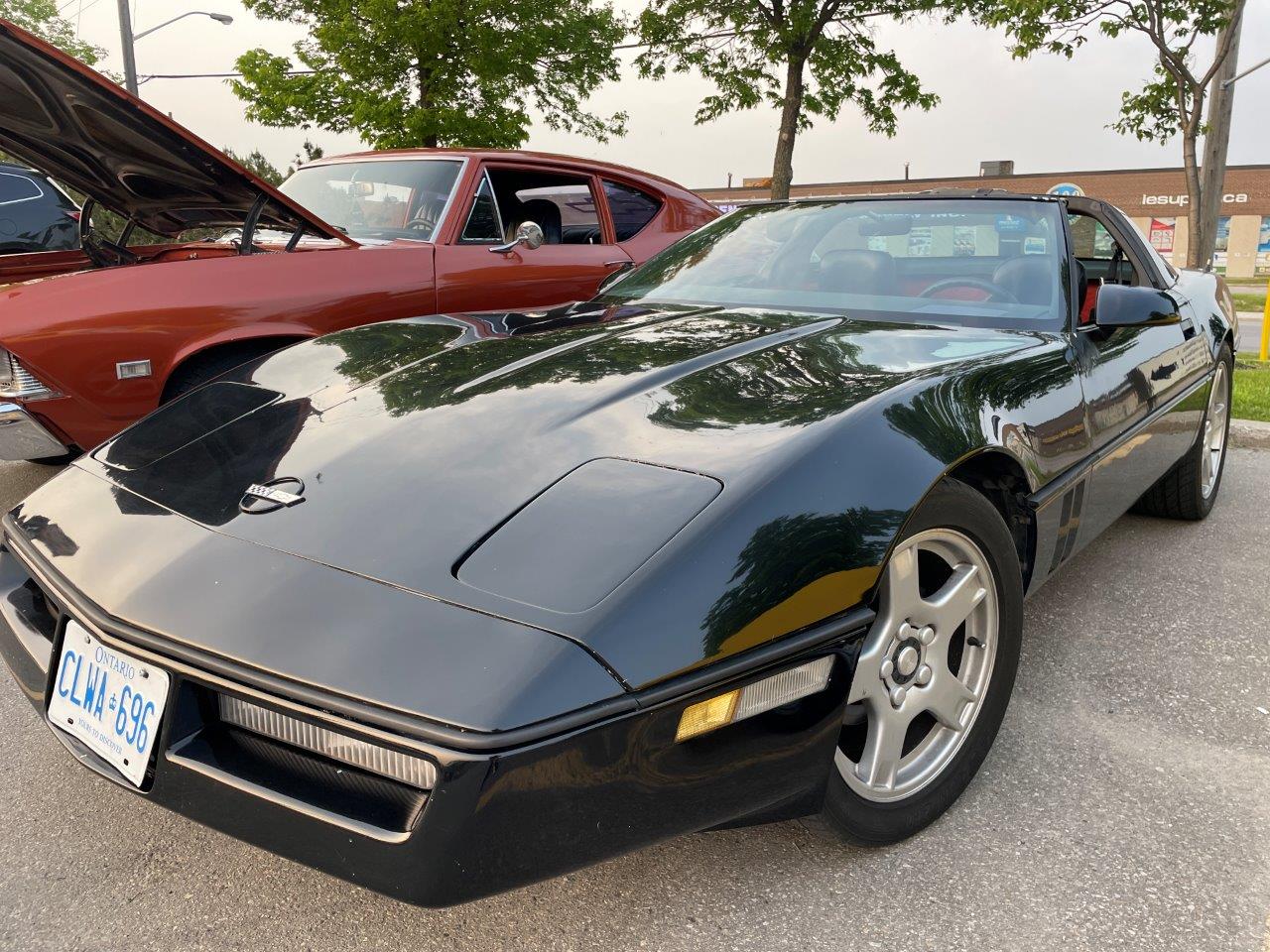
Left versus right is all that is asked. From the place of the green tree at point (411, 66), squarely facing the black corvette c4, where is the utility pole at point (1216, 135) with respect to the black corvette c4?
left

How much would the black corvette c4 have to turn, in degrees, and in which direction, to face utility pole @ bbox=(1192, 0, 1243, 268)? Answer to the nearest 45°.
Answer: approximately 180°

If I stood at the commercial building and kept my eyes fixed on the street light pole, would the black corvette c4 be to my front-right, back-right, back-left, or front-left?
front-left

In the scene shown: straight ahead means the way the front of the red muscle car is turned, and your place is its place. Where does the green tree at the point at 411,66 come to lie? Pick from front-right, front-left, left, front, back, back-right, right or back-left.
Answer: back-right

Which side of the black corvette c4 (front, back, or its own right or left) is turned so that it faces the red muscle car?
right

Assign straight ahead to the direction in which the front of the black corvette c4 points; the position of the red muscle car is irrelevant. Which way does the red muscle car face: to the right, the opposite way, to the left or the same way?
the same way

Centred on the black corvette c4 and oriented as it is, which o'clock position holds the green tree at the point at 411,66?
The green tree is roughly at 4 o'clock from the black corvette c4.

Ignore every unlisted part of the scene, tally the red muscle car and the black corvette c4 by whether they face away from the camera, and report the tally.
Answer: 0

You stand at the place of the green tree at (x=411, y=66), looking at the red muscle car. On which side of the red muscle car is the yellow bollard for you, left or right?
left

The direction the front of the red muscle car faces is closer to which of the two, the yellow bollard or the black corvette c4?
the black corvette c4

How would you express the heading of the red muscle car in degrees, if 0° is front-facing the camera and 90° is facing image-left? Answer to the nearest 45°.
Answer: approximately 45°

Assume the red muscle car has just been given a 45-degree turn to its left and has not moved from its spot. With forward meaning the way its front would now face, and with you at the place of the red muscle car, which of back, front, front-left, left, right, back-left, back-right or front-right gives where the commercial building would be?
back-left
